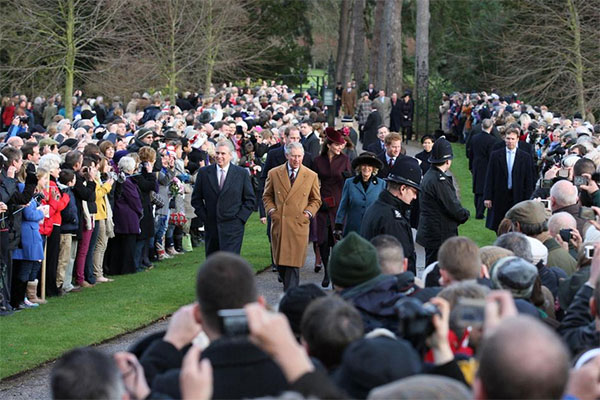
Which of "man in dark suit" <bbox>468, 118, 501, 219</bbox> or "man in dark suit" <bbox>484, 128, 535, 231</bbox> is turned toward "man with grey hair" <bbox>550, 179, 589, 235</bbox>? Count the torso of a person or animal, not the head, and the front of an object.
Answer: "man in dark suit" <bbox>484, 128, 535, 231</bbox>

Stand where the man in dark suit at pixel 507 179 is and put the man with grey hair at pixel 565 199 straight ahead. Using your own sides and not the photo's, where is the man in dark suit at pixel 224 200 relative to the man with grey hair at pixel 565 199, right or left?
right

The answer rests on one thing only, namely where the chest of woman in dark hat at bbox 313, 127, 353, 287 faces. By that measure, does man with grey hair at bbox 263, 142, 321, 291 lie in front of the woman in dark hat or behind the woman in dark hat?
in front

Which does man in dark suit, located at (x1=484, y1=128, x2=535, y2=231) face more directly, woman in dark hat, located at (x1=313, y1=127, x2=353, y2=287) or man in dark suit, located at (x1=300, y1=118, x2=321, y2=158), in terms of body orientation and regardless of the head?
the woman in dark hat

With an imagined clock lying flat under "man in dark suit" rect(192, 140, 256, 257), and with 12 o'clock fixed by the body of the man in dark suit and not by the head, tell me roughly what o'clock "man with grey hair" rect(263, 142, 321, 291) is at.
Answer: The man with grey hair is roughly at 9 o'clock from the man in dark suit.

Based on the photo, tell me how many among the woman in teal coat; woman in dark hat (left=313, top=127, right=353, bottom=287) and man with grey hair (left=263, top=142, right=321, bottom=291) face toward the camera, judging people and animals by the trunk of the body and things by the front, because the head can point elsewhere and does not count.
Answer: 3

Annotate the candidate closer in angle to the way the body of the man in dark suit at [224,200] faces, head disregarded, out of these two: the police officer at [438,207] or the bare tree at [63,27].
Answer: the police officer

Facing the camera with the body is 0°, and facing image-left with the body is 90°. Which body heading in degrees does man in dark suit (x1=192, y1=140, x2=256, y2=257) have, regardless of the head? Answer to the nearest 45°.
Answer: approximately 0°

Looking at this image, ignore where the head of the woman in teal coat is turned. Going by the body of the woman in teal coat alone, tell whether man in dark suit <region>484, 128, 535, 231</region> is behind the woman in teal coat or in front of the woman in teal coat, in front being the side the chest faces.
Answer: behind

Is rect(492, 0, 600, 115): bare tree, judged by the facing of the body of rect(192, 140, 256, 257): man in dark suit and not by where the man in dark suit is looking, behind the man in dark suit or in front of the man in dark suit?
behind

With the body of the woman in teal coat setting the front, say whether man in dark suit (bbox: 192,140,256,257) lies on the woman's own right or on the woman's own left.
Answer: on the woman's own right

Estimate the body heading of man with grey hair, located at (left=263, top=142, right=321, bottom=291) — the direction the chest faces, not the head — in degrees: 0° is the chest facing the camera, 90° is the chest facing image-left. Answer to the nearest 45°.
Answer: approximately 0°
